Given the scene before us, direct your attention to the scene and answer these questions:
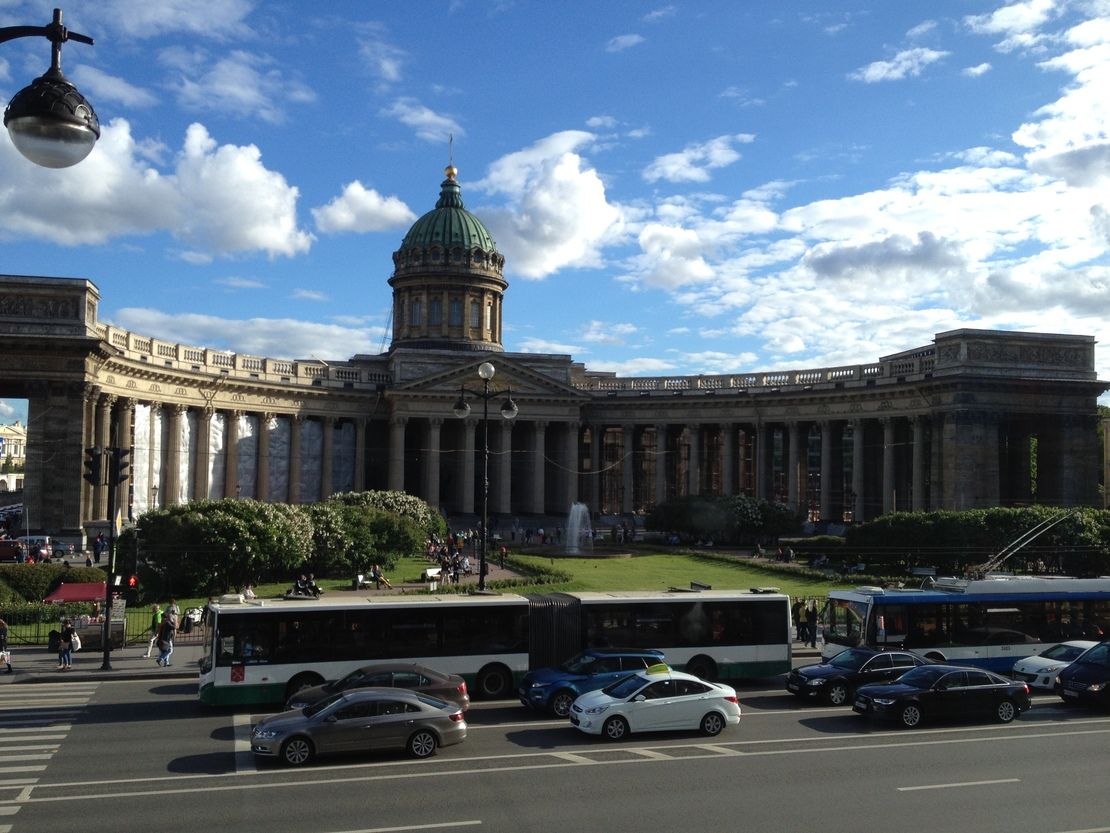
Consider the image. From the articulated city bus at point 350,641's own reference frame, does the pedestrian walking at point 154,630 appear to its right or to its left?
on its right

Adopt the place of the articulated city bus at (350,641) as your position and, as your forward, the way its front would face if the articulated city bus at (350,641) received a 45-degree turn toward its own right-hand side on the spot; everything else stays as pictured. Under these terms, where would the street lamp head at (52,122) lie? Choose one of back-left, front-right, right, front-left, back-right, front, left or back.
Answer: back-left

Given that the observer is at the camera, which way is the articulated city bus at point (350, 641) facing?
facing to the left of the viewer

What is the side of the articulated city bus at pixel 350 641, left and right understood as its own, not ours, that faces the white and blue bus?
back

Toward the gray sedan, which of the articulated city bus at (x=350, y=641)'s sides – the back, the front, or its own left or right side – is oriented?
left

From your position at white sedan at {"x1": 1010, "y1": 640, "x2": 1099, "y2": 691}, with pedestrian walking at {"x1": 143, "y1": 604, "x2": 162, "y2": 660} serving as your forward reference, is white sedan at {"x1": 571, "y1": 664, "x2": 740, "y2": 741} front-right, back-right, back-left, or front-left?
front-left
